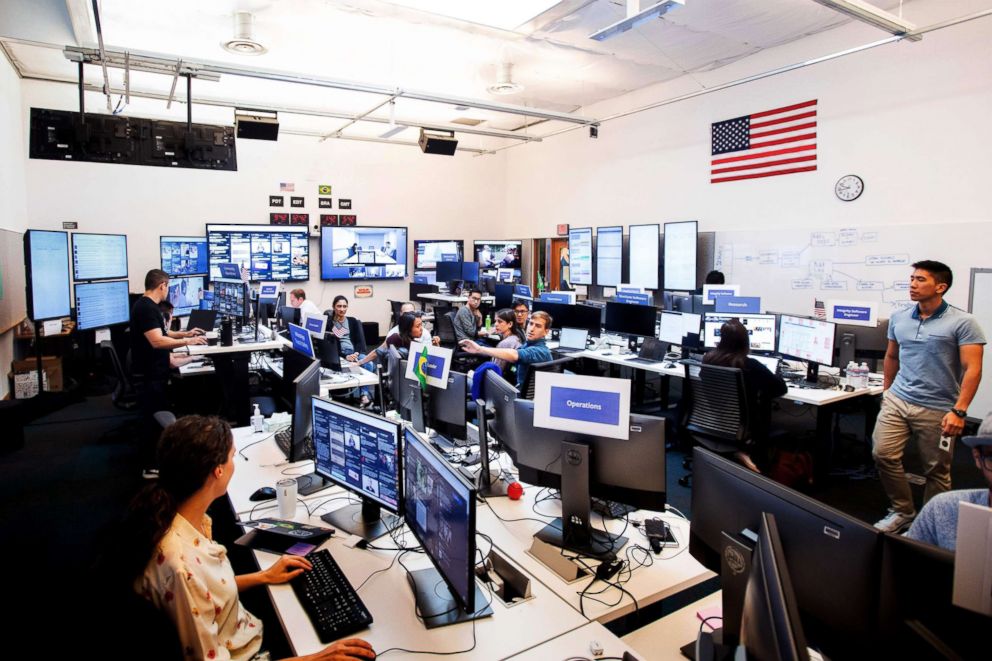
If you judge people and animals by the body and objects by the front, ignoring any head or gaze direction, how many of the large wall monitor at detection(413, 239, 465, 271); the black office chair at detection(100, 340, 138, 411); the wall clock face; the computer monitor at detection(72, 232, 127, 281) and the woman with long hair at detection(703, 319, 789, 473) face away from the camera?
1

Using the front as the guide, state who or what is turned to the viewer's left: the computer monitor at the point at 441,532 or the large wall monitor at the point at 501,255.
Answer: the computer monitor

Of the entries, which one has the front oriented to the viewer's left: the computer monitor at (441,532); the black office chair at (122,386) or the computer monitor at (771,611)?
the computer monitor at (441,532)

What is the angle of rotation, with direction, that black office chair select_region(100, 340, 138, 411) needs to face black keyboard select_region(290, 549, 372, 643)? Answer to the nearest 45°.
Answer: approximately 90° to its right

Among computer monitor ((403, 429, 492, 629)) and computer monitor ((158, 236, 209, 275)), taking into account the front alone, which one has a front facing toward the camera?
computer monitor ((158, 236, 209, 275))

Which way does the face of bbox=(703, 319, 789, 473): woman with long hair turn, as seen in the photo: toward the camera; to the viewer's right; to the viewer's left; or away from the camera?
away from the camera

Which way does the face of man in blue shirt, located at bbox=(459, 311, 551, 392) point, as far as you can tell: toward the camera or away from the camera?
toward the camera

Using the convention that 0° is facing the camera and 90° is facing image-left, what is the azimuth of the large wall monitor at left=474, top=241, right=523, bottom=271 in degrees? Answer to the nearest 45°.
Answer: approximately 0°

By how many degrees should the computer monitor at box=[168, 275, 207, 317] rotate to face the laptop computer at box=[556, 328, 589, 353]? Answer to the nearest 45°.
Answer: approximately 90° to its left

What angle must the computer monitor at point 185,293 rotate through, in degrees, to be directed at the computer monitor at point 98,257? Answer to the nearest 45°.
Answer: approximately 90° to its right

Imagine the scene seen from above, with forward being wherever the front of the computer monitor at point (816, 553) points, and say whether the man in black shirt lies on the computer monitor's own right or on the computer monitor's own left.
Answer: on the computer monitor's own left

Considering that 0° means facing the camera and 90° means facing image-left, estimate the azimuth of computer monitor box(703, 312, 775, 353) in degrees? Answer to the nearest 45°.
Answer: approximately 0°

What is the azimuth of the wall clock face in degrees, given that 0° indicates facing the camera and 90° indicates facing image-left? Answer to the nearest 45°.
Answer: approximately 45°
